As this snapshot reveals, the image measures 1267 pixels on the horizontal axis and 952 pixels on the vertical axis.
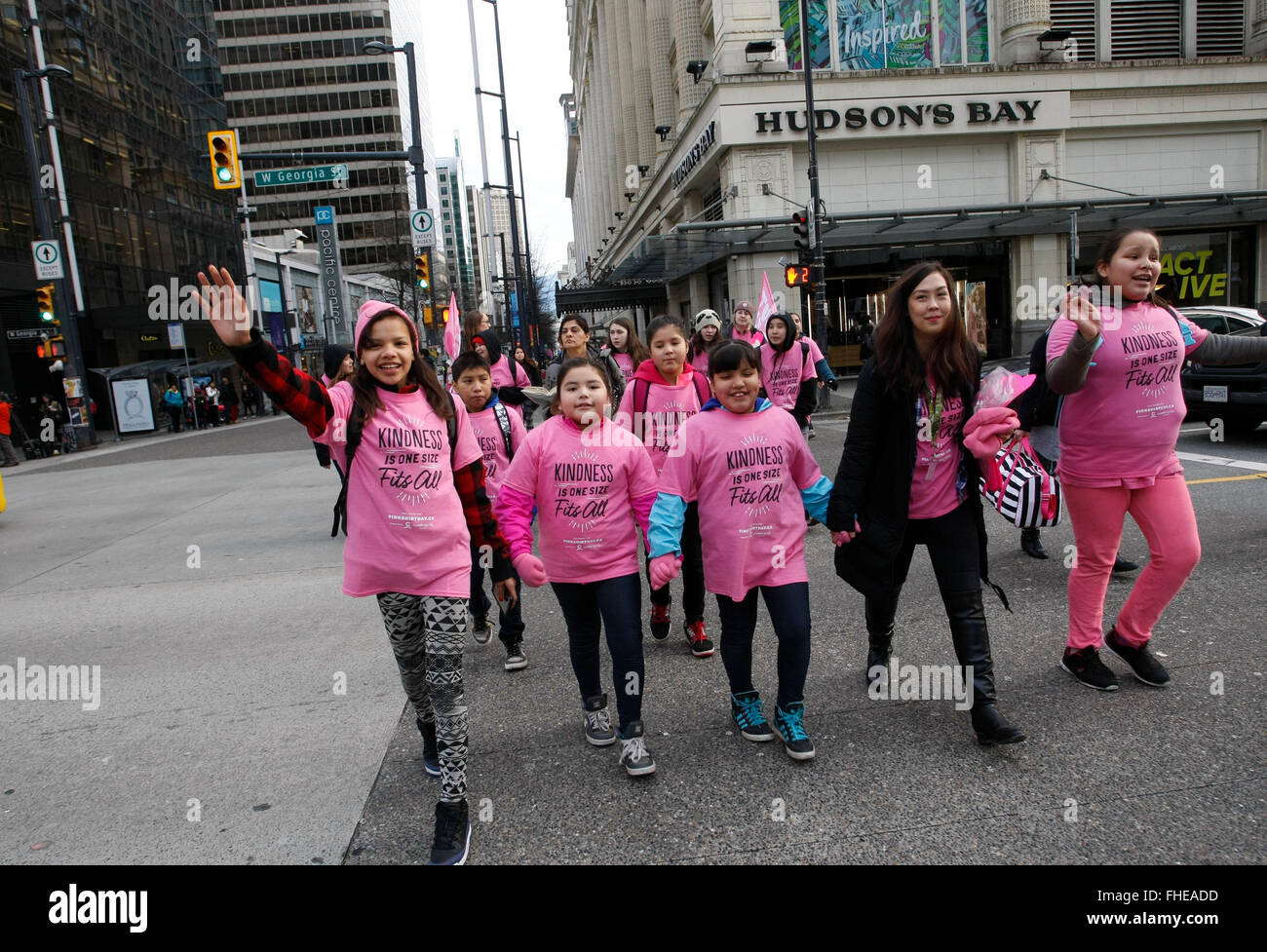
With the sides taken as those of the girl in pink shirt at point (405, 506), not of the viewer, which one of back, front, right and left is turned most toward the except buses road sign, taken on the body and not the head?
back

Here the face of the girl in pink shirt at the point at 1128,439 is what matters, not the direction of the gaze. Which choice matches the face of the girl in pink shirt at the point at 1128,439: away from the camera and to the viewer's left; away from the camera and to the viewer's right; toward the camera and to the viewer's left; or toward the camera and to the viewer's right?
toward the camera and to the viewer's right

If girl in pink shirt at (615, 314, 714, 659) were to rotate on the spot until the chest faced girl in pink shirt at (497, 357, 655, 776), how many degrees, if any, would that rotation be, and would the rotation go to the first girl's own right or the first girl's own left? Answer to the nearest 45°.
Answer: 0° — they already face them

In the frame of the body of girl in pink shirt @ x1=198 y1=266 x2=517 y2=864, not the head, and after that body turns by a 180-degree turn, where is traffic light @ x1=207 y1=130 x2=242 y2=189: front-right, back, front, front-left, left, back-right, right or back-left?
front

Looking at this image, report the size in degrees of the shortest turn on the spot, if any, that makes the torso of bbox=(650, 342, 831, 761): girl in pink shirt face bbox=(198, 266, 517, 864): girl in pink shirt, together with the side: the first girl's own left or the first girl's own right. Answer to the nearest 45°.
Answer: approximately 45° to the first girl's own right

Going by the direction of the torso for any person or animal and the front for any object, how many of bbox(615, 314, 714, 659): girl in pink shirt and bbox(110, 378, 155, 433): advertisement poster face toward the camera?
2
